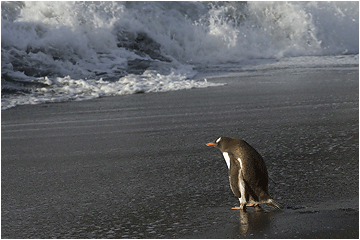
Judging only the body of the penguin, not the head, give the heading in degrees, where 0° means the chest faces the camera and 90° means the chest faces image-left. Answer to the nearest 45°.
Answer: approximately 90°
